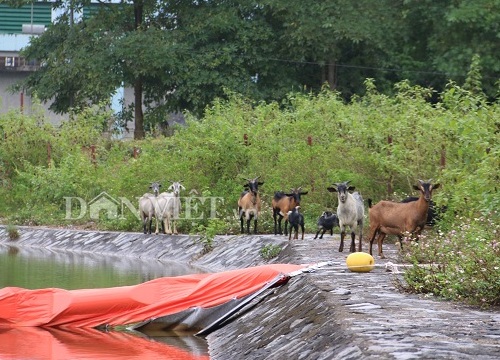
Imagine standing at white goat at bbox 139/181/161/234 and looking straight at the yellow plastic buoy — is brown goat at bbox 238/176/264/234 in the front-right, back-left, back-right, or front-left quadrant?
front-left

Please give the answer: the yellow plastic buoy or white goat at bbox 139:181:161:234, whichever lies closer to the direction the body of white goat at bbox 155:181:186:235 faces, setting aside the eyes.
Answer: the yellow plastic buoy

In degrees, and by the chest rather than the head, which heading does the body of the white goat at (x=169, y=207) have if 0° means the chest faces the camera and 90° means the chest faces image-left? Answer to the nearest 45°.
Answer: approximately 315°

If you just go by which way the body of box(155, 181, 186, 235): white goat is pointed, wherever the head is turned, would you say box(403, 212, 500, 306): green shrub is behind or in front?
in front

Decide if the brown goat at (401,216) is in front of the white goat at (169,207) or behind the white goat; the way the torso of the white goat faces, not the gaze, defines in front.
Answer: in front

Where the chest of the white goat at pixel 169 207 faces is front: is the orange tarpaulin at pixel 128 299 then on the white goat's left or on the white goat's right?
on the white goat's right

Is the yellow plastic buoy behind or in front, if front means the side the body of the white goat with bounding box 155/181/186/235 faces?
in front
